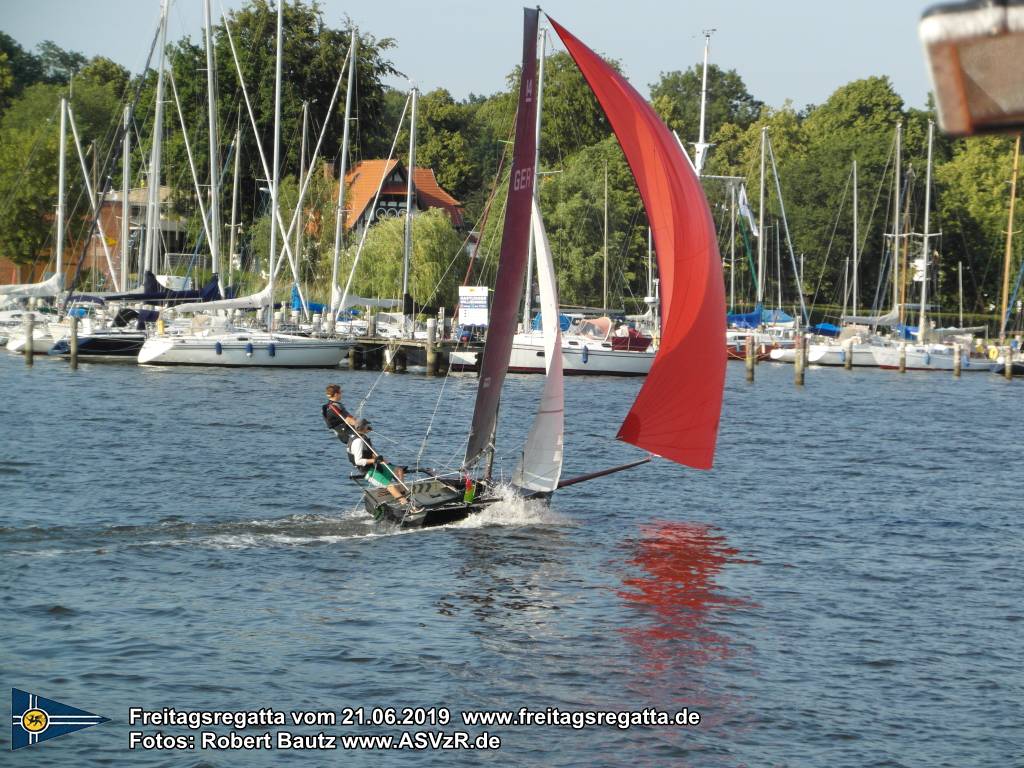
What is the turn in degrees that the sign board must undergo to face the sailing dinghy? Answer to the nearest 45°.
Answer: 0° — it already faces it

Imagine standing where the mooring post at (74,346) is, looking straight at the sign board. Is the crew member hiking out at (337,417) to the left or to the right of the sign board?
right

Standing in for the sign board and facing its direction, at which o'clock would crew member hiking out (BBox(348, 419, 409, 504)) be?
The crew member hiking out is roughly at 12 o'clock from the sign board.

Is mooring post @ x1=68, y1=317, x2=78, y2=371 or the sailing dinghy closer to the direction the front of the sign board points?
the sailing dinghy

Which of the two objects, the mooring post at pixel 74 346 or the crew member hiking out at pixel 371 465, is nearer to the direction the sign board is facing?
the crew member hiking out

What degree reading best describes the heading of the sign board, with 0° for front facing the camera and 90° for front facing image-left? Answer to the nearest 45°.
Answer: approximately 0°

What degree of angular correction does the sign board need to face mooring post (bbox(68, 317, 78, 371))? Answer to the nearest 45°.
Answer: approximately 90° to its right

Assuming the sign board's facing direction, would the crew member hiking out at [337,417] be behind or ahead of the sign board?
ahead
